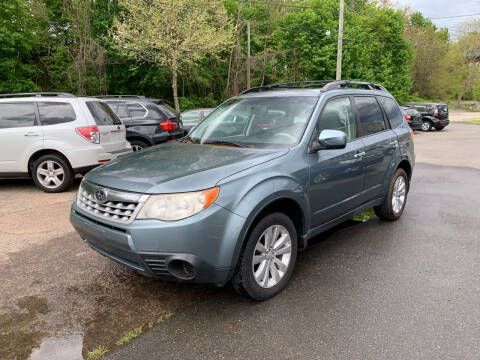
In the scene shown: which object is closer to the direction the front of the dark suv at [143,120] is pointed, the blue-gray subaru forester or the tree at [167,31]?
the tree

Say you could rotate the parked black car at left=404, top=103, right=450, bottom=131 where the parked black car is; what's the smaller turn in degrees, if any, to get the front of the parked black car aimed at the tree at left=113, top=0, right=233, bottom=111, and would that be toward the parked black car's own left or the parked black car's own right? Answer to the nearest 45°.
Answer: approximately 45° to the parked black car's own left

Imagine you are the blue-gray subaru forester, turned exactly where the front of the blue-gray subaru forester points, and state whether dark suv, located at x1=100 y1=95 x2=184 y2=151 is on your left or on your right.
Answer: on your right

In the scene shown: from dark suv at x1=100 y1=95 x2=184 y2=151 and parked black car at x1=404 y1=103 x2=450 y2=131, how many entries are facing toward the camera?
0

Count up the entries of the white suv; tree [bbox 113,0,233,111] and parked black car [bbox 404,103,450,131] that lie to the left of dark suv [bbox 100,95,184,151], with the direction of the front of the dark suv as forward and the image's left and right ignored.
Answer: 1

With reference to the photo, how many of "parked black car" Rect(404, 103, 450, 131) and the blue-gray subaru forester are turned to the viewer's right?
0

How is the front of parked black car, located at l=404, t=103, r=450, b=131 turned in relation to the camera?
facing away from the viewer and to the left of the viewer

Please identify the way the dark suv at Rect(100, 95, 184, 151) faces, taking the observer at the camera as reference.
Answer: facing away from the viewer and to the left of the viewer

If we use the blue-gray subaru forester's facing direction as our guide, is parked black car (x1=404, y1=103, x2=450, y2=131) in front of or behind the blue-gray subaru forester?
behind

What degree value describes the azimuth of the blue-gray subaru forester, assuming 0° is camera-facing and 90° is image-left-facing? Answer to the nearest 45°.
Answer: approximately 45°

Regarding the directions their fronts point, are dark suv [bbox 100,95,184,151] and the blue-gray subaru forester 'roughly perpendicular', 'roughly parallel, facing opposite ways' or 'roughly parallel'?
roughly perpendicular

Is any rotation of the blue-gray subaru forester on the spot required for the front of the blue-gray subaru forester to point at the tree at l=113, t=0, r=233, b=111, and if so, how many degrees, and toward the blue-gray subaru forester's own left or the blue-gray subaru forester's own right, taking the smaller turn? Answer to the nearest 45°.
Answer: approximately 135° to the blue-gray subaru forester's own right

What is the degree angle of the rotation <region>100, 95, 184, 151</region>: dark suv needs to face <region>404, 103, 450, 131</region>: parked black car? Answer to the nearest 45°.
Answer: approximately 90° to its right
